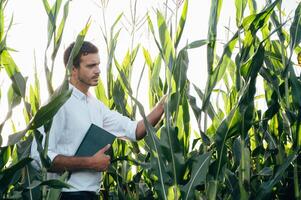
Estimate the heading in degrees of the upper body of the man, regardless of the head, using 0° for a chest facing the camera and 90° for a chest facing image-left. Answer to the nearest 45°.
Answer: approximately 315°
